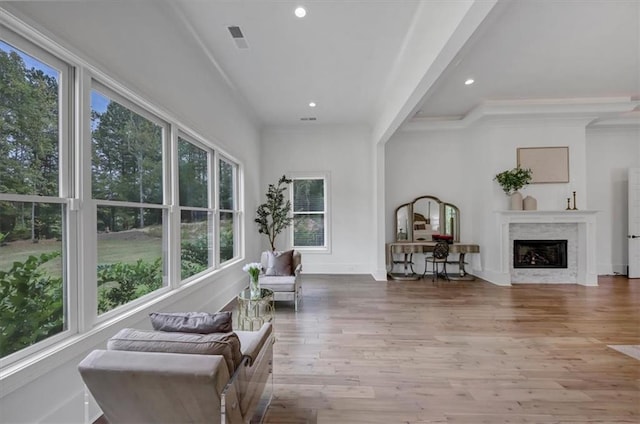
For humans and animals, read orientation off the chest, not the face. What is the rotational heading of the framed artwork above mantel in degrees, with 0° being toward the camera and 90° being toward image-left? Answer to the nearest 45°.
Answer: approximately 0°

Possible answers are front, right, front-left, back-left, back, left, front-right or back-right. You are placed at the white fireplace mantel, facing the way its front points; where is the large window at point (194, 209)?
front-right

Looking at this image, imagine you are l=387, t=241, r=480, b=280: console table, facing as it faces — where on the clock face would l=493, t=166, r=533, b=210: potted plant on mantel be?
The potted plant on mantel is roughly at 9 o'clock from the console table.

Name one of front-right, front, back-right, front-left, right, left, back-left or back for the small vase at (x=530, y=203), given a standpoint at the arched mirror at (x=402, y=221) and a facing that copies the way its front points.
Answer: left

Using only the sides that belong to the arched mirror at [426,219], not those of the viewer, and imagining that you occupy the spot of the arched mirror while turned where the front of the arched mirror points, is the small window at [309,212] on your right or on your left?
on your right

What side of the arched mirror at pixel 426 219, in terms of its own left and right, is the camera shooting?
front

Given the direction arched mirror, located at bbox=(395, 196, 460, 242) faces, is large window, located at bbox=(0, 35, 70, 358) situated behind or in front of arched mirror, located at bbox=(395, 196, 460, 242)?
in front

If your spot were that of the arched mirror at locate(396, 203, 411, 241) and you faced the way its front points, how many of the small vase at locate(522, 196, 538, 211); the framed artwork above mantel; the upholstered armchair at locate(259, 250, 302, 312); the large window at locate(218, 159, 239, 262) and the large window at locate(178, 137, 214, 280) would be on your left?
2

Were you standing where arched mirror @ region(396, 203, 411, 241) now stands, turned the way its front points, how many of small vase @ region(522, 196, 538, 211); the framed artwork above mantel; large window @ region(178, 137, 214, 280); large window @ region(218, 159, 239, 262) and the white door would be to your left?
3

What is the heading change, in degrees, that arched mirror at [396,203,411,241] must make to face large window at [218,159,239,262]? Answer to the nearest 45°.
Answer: approximately 45° to its right

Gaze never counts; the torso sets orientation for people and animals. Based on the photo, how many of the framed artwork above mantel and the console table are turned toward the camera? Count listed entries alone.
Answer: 2

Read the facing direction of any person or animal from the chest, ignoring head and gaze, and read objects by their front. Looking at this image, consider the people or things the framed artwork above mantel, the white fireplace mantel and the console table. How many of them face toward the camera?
3
